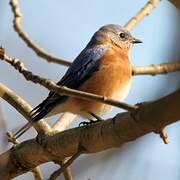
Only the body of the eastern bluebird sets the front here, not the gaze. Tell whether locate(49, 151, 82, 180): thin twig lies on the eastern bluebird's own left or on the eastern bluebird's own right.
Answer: on the eastern bluebird's own right

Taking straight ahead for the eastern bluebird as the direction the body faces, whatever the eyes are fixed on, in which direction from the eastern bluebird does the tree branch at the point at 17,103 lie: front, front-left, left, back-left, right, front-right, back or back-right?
back-right

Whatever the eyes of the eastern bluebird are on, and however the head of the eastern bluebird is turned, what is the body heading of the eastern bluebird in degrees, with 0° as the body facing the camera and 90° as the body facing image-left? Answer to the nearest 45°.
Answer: approximately 270°

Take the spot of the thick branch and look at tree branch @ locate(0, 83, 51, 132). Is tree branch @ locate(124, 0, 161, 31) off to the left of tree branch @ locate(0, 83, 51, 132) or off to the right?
right

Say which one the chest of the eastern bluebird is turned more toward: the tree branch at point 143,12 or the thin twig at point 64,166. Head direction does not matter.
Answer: the tree branch
